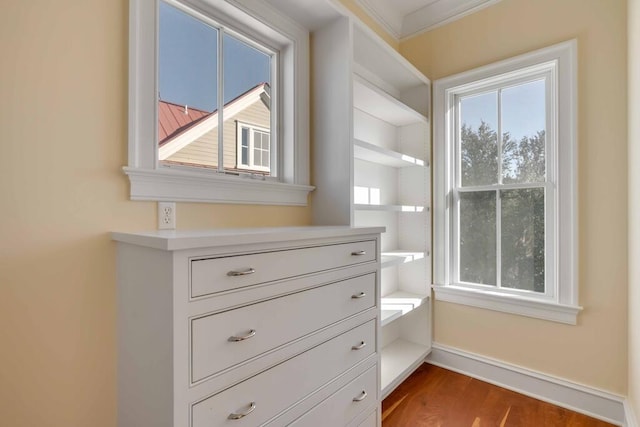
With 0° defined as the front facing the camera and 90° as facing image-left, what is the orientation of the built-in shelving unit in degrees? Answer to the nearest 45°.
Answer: approximately 315°

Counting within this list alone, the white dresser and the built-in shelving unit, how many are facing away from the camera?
0

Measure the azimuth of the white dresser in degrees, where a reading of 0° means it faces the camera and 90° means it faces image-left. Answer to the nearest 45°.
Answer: approximately 315°

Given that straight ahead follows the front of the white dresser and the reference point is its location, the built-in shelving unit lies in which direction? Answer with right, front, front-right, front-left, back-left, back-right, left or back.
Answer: left

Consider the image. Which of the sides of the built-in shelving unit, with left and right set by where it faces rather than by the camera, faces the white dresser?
right
